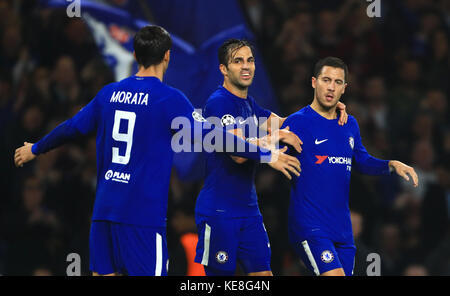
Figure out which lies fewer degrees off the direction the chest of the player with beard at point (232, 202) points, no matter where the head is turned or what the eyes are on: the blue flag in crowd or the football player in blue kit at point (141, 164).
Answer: the football player in blue kit

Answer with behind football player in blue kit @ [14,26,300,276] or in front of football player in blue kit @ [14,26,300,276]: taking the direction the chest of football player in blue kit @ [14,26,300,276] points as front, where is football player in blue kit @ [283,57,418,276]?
in front

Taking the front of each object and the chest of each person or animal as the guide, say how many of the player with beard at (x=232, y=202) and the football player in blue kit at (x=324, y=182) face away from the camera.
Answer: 0

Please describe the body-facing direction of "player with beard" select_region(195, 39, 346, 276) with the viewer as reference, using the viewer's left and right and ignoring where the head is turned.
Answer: facing the viewer and to the right of the viewer

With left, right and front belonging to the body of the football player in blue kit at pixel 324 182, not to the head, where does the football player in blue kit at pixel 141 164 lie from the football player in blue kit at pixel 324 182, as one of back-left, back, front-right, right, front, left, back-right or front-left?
right

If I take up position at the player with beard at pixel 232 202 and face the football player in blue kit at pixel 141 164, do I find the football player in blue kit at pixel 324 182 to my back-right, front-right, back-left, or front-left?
back-left

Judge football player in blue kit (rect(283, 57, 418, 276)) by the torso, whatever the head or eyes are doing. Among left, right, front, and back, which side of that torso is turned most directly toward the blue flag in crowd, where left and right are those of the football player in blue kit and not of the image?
back

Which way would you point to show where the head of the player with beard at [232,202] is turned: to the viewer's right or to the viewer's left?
to the viewer's right

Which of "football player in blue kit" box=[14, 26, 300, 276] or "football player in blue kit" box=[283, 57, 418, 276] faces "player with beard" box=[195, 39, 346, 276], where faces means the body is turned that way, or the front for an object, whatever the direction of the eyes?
"football player in blue kit" box=[14, 26, 300, 276]

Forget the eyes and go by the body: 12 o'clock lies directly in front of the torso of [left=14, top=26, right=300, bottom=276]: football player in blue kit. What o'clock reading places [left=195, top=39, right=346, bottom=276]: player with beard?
The player with beard is roughly at 12 o'clock from the football player in blue kit.

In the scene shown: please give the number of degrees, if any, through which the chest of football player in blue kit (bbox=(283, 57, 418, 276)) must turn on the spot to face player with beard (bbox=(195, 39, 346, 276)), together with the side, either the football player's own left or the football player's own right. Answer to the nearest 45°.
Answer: approximately 135° to the football player's own right

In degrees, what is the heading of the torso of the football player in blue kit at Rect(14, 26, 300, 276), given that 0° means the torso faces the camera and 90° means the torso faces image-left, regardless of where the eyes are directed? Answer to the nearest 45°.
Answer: approximately 225°
